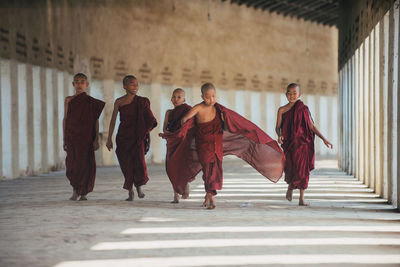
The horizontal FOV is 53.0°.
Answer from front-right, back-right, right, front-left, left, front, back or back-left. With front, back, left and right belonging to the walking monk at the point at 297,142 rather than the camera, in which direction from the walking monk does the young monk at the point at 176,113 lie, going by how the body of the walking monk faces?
right

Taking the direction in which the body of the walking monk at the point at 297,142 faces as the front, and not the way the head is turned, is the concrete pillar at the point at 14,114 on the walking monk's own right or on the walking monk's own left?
on the walking monk's own right

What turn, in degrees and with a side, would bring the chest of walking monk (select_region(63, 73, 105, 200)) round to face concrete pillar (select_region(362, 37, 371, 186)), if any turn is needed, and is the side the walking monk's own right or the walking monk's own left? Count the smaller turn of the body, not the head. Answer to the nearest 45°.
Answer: approximately 90° to the walking monk's own left

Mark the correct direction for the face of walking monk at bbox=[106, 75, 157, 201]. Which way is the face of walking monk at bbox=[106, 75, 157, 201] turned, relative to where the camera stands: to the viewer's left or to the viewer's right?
to the viewer's right

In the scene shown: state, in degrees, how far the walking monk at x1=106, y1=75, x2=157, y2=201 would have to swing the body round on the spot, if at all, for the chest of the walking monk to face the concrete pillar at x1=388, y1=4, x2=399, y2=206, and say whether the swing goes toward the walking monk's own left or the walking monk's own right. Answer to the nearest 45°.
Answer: approximately 90° to the walking monk's own left

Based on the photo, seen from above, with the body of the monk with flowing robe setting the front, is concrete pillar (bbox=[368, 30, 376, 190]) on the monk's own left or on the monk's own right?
on the monk's own left

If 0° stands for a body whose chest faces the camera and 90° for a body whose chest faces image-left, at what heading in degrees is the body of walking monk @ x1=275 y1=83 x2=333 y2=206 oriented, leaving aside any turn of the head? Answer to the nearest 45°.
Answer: approximately 0°
